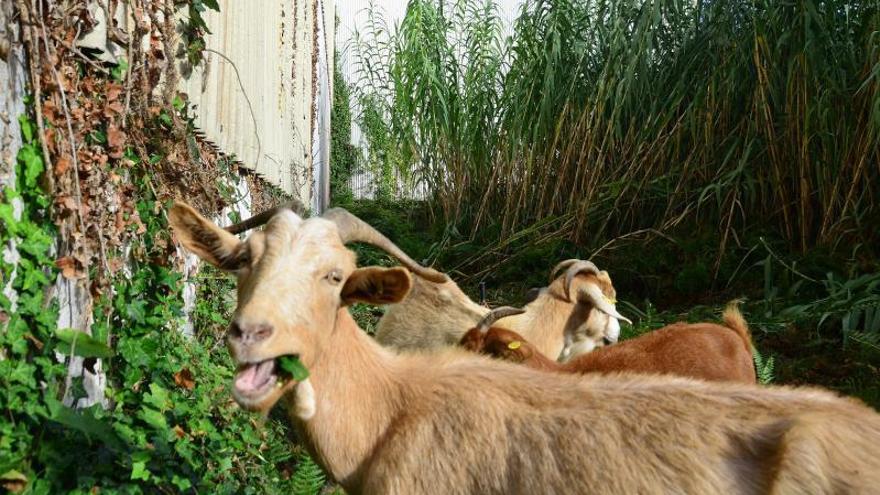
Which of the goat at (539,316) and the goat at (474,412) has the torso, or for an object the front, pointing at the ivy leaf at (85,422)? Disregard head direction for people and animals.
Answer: the goat at (474,412)

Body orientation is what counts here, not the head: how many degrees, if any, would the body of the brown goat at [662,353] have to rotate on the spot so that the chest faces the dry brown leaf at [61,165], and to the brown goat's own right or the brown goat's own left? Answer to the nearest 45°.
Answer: approximately 45° to the brown goat's own left

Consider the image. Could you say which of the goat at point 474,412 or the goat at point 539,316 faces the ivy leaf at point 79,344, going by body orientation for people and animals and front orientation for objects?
the goat at point 474,412

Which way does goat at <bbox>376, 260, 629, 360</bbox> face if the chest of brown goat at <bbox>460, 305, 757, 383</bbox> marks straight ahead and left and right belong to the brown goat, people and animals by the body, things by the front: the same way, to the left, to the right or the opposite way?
the opposite way

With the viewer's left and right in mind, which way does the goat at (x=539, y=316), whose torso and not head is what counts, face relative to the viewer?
facing to the right of the viewer

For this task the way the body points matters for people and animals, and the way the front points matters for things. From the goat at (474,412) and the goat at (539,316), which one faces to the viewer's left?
the goat at (474,412)

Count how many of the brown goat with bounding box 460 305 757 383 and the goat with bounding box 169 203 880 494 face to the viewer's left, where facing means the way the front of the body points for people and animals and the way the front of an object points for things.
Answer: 2

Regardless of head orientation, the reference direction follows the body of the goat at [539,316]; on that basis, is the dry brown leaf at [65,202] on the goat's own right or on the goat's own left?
on the goat's own right

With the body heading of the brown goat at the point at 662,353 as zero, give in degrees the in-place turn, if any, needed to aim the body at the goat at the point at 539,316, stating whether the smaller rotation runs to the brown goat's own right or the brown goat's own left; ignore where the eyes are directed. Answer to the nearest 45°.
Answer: approximately 45° to the brown goat's own right

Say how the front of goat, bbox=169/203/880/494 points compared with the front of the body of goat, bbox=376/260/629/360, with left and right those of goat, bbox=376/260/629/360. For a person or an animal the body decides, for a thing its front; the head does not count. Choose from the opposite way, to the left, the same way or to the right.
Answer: the opposite way

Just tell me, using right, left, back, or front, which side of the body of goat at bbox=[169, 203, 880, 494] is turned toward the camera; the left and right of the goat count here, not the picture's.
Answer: left

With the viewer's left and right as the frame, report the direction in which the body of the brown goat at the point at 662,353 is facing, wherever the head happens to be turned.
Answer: facing to the left of the viewer

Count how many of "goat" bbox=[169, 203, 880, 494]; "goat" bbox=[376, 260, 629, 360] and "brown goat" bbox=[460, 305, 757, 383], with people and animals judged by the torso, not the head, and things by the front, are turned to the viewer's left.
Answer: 2

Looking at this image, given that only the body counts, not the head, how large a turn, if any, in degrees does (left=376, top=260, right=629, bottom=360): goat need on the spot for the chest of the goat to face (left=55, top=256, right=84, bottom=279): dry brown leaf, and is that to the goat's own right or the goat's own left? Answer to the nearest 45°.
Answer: approximately 135° to the goat's own right

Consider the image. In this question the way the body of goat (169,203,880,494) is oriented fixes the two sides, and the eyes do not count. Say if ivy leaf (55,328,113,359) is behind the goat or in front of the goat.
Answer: in front

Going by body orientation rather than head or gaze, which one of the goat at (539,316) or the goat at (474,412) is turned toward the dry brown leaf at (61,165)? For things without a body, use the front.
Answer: the goat at (474,412)

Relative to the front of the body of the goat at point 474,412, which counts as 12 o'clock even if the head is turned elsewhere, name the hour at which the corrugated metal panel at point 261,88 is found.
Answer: The corrugated metal panel is roughly at 2 o'clock from the goat.
